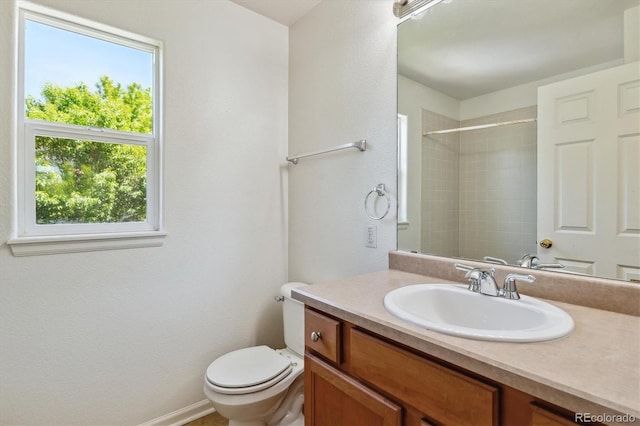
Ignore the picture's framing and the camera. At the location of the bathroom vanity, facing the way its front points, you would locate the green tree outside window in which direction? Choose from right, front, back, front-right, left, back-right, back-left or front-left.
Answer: front-right

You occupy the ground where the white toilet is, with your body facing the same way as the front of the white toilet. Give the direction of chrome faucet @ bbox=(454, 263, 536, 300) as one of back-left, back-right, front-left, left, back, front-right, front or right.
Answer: left

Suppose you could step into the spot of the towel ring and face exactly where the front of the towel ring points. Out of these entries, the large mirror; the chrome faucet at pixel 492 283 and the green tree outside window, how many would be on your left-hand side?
2

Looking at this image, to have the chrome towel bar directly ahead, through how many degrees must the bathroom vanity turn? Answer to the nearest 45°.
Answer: approximately 90° to its right

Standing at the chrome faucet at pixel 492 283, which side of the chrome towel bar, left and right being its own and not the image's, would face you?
left

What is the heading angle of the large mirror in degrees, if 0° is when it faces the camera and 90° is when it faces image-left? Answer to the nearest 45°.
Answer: approximately 45°

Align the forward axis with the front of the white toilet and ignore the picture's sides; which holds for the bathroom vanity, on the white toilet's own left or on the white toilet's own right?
on the white toilet's own left

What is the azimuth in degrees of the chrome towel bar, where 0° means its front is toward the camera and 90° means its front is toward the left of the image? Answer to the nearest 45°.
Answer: approximately 45°

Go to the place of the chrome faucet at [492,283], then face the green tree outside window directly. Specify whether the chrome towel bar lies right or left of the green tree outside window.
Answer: right
